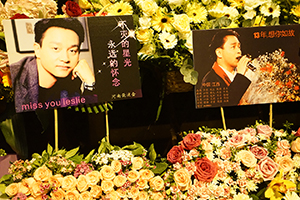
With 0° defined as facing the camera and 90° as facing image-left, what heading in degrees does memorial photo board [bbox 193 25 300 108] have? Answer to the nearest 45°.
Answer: approximately 0°

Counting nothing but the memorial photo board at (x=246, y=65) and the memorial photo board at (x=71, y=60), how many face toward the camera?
2

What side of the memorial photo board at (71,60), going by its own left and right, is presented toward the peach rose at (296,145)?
left
